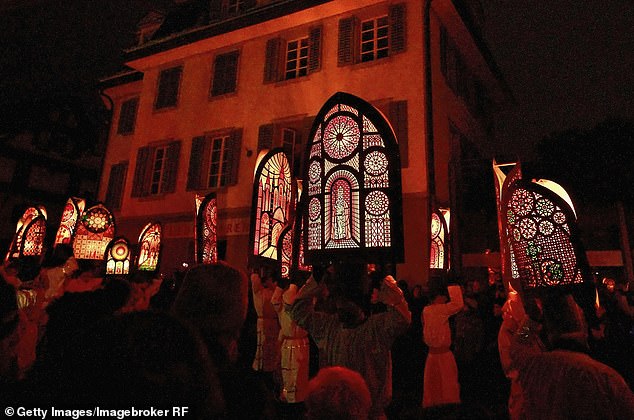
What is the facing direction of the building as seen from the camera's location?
facing the viewer and to the left of the viewer
